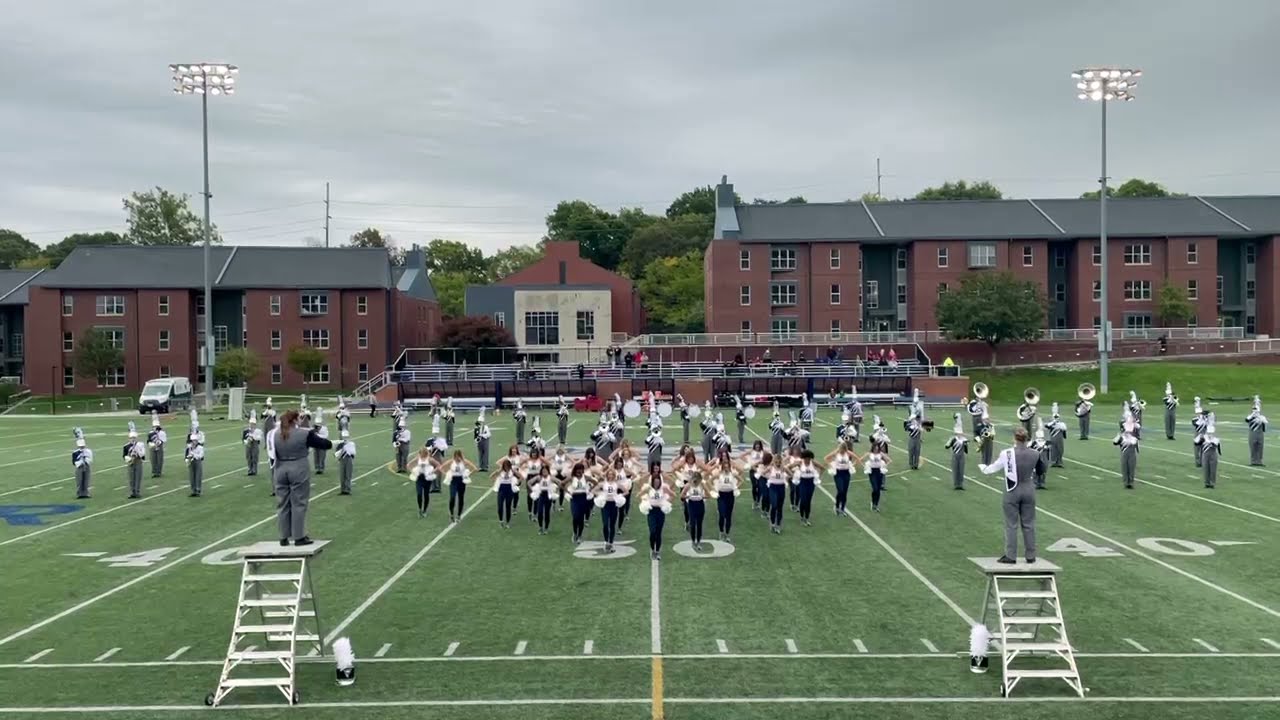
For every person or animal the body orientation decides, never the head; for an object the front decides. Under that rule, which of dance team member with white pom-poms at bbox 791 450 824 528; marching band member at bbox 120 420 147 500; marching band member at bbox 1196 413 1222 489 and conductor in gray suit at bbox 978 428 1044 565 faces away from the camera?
the conductor in gray suit

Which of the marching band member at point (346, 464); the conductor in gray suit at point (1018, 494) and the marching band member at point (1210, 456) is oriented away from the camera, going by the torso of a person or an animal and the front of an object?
the conductor in gray suit

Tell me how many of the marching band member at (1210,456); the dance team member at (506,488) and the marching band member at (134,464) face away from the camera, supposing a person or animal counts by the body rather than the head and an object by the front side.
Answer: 0

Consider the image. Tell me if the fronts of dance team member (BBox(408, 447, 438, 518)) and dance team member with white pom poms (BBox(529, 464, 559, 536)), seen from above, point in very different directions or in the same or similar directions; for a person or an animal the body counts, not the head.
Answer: same or similar directions

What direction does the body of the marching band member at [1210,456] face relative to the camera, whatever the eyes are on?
toward the camera

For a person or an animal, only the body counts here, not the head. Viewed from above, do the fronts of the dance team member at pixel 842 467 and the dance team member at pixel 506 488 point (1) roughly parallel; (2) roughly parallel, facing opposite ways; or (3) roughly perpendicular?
roughly parallel

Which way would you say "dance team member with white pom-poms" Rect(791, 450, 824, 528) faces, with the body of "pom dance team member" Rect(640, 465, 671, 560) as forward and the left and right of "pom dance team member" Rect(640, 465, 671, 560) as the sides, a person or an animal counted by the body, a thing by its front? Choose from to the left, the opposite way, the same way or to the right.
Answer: the same way

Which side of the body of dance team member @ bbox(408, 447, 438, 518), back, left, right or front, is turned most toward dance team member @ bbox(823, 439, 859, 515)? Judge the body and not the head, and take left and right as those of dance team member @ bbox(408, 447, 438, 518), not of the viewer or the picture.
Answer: left

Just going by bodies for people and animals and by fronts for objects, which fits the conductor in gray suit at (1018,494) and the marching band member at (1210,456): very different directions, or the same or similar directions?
very different directions

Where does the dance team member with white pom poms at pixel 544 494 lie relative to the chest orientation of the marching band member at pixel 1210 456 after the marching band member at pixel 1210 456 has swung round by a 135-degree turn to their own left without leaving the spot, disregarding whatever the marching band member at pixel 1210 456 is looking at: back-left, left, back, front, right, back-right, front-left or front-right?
back

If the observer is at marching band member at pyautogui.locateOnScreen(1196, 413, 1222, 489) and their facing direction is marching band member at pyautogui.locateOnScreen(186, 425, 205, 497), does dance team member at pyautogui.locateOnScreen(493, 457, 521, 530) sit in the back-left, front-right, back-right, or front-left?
front-left

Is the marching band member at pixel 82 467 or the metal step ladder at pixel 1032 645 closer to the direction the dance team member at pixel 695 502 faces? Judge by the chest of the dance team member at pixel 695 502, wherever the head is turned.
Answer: the metal step ladder

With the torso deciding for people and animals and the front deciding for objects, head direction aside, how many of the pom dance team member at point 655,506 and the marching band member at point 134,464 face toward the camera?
2

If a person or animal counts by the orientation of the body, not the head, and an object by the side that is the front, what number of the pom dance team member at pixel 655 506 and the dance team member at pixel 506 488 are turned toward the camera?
2

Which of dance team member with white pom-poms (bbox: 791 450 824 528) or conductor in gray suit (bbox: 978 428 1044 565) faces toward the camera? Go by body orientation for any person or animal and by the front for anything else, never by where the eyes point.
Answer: the dance team member with white pom-poms

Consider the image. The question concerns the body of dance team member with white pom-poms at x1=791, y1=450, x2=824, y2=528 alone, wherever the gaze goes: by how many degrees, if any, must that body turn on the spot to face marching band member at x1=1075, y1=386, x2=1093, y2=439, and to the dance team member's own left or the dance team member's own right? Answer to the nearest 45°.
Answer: approximately 135° to the dance team member's own left

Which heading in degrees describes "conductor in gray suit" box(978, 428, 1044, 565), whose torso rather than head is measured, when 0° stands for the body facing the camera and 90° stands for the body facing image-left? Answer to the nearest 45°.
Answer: approximately 180°

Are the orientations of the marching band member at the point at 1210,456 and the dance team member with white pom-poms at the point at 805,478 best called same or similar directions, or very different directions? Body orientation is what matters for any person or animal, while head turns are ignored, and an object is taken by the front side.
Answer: same or similar directions

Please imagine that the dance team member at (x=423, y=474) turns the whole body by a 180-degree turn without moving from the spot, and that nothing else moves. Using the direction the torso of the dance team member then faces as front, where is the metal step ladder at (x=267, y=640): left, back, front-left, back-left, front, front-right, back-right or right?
back
